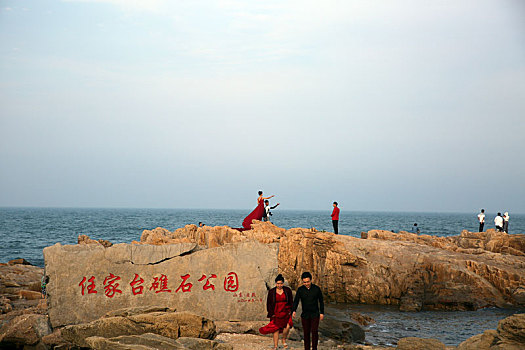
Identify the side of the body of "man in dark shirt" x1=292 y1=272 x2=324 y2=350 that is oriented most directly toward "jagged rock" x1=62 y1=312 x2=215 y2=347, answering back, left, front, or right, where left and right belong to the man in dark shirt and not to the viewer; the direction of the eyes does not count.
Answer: right

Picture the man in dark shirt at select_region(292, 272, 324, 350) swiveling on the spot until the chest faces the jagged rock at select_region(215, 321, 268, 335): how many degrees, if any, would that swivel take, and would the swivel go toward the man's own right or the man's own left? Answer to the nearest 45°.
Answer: approximately 135° to the man's own right

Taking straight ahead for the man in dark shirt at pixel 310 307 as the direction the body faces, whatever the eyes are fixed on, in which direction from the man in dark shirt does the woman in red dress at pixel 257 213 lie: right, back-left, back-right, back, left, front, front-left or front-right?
back

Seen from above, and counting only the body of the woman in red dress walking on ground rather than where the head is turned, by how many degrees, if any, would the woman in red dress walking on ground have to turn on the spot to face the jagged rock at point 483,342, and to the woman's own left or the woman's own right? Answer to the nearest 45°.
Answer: approximately 90° to the woman's own left

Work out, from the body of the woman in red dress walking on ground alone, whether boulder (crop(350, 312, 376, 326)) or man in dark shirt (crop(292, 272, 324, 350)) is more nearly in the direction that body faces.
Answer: the man in dark shirt

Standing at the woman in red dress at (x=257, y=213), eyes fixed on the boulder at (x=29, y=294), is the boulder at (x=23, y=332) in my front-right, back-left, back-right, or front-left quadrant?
front-left

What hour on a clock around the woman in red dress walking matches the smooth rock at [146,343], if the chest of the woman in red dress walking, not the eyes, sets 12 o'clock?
The smooth rock is roughly at 2 o'clock from the woman in red dress walking.

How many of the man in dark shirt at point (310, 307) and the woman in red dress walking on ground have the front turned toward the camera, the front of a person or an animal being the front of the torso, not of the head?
2

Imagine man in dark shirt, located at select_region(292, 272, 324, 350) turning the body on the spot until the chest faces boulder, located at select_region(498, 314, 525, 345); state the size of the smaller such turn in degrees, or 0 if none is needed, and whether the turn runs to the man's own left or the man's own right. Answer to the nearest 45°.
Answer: approximately 90° to the man's own left

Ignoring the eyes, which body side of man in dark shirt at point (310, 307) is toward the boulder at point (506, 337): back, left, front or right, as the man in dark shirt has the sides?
left

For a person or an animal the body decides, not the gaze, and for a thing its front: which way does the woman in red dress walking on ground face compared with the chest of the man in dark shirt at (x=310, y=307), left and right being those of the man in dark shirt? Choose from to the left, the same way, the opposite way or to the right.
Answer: the same way

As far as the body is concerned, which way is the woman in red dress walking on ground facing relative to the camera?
toward the camera

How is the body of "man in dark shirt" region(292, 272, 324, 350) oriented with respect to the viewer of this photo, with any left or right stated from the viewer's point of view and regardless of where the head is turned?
facing the viewer

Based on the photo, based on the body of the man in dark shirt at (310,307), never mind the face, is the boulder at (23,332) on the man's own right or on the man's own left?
on the man's own right

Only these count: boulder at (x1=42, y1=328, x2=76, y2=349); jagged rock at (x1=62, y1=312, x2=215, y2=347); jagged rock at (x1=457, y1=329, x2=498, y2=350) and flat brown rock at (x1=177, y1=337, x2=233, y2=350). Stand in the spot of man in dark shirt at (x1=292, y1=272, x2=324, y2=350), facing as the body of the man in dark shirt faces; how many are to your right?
3
